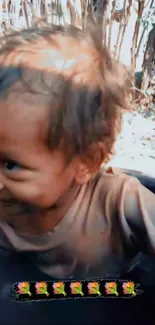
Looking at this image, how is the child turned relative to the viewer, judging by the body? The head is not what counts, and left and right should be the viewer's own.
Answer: facing the viewer and to the left of the viewer

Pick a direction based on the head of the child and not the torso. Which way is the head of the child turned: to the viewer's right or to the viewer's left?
to the viewer's left

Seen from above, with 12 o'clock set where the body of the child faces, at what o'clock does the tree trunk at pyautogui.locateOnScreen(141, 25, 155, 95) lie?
The tree trunk is roughly at 5 o'clock from the child.

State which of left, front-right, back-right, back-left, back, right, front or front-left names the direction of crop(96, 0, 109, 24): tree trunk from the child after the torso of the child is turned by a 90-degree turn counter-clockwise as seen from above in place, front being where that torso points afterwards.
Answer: back-left
